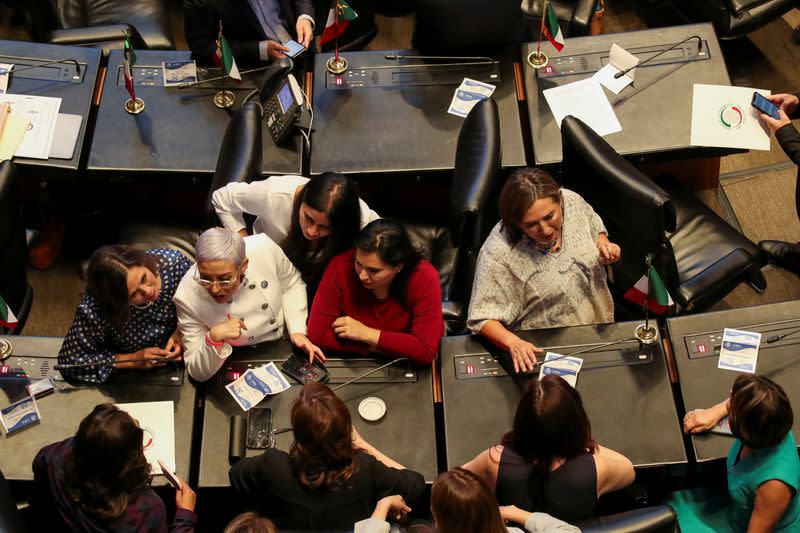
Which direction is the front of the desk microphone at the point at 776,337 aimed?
to the viewer's left

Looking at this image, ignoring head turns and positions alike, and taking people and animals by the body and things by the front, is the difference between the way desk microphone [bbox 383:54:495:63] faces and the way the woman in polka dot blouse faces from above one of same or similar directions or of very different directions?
very different directions

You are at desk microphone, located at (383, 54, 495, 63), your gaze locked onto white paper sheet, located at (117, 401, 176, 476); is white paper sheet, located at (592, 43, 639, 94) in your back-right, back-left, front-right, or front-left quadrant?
back-left

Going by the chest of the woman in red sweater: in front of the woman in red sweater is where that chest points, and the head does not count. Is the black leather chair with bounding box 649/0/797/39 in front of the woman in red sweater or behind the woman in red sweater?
behind

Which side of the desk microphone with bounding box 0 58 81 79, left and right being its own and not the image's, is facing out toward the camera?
left

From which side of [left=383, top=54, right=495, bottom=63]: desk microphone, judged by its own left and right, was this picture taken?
left

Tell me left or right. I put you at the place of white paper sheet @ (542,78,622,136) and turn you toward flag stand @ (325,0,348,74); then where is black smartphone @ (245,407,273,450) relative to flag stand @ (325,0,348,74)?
left

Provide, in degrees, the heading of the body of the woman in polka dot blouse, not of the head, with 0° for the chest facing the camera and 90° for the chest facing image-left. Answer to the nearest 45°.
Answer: approximately 315°

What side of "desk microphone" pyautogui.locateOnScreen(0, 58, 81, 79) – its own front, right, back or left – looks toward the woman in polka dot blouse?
left

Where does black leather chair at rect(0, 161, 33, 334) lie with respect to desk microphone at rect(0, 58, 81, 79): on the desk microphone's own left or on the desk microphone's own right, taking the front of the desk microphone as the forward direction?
on the desk microphone's own left

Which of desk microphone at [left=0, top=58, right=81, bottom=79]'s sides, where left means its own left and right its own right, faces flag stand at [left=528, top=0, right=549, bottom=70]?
back

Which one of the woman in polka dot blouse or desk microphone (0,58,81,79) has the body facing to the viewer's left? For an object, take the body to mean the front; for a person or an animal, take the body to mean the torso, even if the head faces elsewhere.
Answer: the desk microphone

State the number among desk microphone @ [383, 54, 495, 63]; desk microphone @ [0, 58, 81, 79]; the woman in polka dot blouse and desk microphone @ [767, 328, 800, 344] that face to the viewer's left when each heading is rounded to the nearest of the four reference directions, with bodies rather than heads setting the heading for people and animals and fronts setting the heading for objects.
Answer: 3
